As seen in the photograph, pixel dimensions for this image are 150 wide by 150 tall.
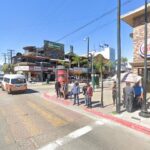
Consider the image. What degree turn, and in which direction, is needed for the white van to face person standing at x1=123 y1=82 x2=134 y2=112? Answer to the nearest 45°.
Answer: approximately 180°

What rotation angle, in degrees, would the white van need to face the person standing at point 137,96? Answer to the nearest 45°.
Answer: approximately 180°
